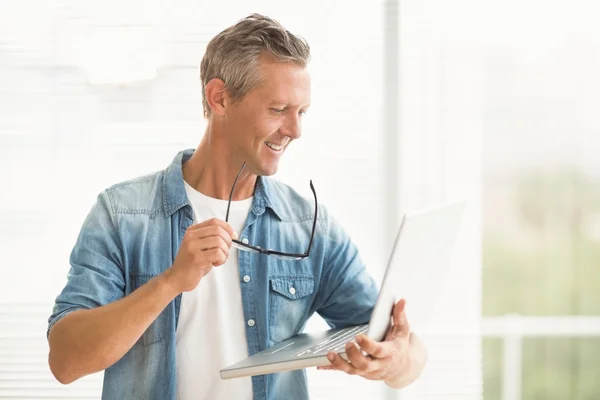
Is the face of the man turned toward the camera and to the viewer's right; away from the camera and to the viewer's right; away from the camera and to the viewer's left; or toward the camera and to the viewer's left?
toward the camera and to the viewer's right

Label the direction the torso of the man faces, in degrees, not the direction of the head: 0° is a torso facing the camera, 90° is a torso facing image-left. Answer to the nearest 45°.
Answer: approximately 0°
